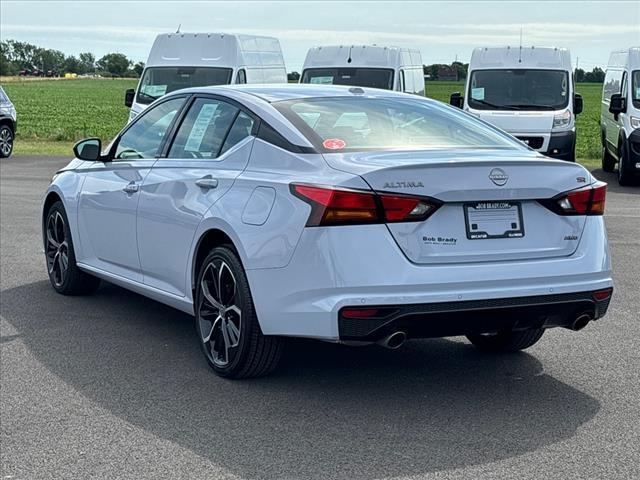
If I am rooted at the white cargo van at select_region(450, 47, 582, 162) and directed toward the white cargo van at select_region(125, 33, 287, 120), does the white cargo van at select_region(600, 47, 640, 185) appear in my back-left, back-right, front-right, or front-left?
back-left

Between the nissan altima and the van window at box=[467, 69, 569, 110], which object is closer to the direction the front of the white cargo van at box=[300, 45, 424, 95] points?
the nissan altima

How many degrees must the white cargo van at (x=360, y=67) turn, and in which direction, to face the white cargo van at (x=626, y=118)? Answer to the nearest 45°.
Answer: approximately 45° to its left

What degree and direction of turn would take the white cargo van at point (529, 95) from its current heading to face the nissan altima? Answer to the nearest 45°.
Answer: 0° — it already faces it

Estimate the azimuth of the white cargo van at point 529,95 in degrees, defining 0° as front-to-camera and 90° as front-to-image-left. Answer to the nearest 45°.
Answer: approximately 0°

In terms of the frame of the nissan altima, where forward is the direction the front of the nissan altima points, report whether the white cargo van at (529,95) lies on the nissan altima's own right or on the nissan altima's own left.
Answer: on the nissan altima's own right

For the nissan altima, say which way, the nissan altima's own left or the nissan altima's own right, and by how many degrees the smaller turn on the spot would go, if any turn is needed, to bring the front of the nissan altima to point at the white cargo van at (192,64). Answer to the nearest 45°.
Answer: approximately 45° to the nissan altima's own right

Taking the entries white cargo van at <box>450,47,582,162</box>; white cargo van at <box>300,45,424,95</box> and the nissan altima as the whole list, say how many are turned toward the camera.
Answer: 2

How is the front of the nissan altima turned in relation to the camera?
facing away from the viewer and to the left of the viewer

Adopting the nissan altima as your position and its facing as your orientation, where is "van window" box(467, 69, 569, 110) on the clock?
The van window is roughly at 2 o'clock from the nissan altima.

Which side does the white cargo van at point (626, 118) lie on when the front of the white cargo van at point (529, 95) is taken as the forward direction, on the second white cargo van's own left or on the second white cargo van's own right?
on the second white cargo van's own left
